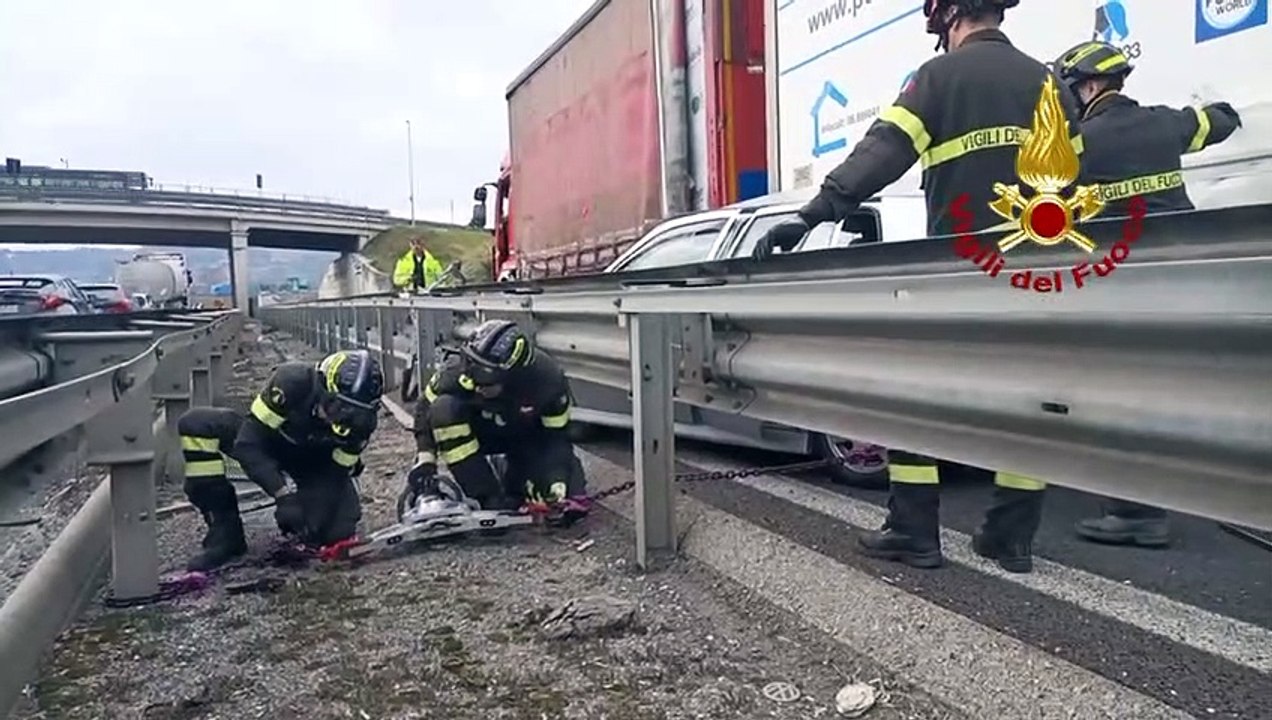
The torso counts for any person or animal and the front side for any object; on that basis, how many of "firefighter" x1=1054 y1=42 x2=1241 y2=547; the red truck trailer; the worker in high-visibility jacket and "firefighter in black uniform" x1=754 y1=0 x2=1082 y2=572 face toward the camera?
1

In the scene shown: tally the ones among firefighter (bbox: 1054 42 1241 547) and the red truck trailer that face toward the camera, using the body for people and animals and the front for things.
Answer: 0

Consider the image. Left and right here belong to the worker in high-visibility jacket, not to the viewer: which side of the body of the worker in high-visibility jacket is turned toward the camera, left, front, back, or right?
front

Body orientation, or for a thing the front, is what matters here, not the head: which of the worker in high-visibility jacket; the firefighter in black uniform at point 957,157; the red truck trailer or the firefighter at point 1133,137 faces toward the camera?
the worker in high-visibility jacket

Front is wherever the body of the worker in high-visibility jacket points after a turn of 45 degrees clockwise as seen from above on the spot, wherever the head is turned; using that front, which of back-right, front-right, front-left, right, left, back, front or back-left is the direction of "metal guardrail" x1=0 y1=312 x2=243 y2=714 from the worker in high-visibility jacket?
front-left

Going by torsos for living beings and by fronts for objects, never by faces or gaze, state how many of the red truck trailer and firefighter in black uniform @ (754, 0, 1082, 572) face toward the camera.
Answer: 0

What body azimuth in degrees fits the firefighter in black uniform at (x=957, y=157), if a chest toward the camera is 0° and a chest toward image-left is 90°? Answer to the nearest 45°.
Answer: approximately 135°

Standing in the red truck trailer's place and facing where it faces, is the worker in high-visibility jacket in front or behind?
in front

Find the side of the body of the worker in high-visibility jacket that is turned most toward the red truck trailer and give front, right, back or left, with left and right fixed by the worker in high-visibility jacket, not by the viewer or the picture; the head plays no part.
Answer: front

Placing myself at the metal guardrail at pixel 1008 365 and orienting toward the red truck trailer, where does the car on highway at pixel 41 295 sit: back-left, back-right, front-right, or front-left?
front-left

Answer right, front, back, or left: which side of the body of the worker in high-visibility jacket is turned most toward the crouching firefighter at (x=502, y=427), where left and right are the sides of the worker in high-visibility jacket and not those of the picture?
front

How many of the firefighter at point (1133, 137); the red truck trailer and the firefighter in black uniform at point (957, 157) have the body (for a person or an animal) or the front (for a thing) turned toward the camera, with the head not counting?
0

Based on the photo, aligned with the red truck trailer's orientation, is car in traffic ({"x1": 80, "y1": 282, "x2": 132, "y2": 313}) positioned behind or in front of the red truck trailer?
in front
